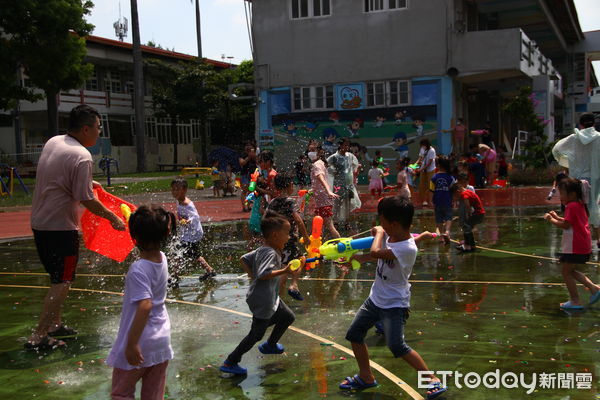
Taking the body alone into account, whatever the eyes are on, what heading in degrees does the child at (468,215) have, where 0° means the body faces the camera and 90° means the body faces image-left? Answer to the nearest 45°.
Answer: approximately 90°

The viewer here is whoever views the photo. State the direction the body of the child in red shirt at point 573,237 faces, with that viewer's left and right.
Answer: facing to the left of the viewer

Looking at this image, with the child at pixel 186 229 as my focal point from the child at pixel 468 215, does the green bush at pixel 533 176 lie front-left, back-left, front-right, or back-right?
back-right

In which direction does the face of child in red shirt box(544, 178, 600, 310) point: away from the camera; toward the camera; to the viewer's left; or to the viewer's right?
to the viewer's left

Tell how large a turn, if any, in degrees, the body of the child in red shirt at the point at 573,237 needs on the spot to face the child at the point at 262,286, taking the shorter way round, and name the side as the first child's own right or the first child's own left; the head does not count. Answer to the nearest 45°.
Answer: approximately 45° to the first child's own left
